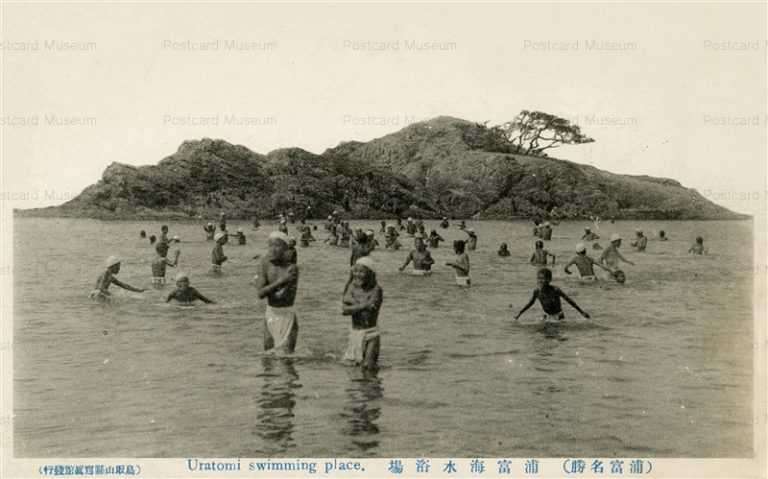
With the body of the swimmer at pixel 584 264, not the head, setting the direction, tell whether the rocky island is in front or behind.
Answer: behind

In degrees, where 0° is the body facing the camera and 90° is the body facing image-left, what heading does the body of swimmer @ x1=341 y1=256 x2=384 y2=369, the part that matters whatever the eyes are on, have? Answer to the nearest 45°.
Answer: approximately 45°

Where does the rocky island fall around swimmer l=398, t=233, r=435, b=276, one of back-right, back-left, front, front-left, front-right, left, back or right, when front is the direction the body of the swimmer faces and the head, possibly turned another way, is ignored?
back

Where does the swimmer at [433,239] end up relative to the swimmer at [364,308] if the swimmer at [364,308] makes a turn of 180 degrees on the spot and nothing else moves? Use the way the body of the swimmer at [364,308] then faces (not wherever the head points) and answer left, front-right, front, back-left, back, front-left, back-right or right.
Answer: front-left

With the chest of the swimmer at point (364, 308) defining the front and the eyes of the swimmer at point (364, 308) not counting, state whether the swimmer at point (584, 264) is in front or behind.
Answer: behind

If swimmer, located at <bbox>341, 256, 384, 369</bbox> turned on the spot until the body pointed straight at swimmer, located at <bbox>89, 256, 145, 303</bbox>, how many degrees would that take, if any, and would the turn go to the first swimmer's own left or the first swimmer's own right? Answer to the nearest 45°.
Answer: approximately 90° to the first swimmer's own right

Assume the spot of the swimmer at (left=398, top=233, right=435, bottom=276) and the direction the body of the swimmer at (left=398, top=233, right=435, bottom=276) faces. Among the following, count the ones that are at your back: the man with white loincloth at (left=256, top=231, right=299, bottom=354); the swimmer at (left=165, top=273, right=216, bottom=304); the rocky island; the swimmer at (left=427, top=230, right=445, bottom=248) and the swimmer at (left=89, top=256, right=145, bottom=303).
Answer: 2
